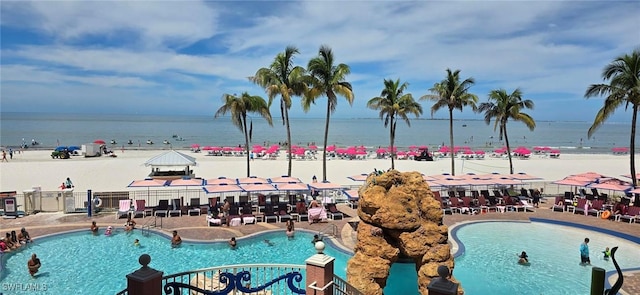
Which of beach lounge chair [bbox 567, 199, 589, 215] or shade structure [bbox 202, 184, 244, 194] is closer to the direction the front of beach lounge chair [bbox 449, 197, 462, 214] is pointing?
the beach lounge chair

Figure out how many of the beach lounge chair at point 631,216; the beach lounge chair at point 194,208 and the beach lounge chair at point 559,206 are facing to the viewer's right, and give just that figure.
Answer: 0

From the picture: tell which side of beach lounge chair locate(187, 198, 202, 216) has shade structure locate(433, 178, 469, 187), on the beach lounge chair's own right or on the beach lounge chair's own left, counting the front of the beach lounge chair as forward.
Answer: on the beach lounge chair's own left

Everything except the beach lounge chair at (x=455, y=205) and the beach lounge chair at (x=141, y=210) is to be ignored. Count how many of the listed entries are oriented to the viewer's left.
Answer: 0

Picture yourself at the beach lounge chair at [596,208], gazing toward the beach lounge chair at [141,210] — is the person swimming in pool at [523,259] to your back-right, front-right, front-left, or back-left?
front-left

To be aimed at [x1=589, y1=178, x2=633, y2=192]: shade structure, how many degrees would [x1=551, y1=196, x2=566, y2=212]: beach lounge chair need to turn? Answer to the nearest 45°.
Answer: approximately 135° to its left

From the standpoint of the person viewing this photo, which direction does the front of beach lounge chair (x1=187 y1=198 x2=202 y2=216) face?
facing the viewer

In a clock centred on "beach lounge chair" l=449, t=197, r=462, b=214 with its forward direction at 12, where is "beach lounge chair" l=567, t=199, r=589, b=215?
"beach lounge chair" l=567, t=199, r=589, b=215 is roughly at 10 o'clock from "beach lounge chair" l=449, t=197, r=462, b=214.

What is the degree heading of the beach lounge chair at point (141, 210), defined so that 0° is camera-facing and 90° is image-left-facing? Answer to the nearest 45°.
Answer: approximately 315°

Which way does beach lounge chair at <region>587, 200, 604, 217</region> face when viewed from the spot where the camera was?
facing the viewer and to the left of the viewer
